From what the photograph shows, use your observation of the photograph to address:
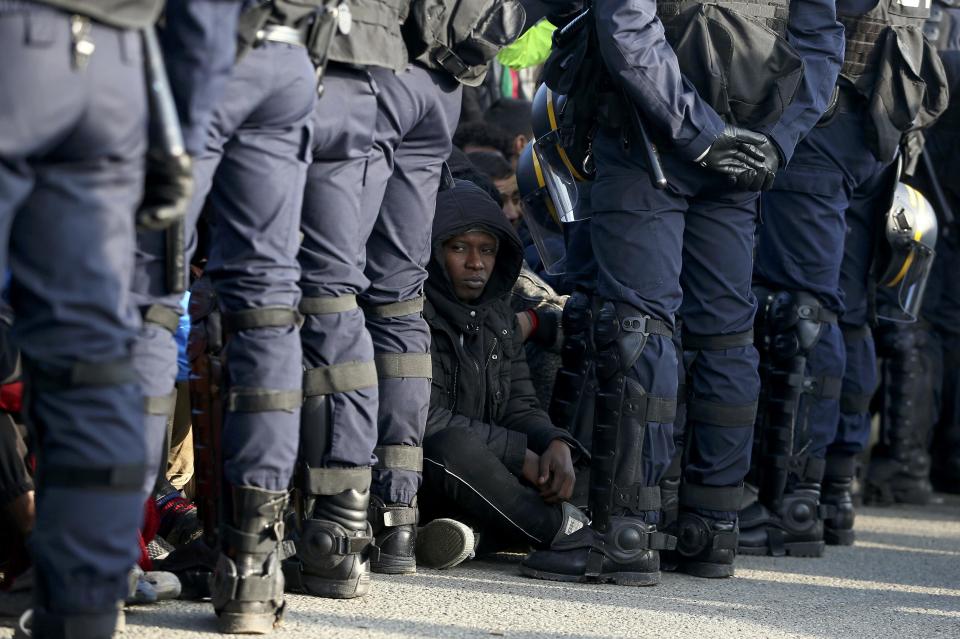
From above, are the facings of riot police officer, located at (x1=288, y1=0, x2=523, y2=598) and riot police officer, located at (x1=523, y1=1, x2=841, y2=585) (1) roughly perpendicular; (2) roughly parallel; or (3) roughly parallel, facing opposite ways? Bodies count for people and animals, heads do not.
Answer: roughly parallel

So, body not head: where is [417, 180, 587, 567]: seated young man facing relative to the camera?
toward the camera

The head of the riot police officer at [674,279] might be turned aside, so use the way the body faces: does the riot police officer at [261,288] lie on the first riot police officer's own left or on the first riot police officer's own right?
on the first riot police officer's own left

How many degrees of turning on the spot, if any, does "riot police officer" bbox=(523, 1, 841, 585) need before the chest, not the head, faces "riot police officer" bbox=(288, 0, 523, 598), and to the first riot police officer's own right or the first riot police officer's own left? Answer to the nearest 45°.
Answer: approximately 90° to the first riot police officer's own left

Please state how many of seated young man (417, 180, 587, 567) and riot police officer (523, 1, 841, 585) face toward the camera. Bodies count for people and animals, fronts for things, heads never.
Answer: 1

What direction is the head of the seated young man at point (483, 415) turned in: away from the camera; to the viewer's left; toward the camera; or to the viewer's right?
toward the camera

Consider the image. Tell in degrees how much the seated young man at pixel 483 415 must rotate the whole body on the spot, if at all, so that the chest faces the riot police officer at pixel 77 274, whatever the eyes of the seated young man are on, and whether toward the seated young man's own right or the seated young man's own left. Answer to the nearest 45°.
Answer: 0° — they already face them

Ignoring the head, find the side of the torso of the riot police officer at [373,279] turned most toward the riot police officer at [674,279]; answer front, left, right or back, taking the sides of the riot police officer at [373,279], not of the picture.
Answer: right

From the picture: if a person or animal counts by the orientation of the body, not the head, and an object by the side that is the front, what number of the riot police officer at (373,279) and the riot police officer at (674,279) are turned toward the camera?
0

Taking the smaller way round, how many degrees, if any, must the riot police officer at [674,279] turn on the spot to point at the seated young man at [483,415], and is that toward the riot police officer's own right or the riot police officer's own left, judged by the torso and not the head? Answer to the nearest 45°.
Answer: approximately 45° to the riot police officer's own left

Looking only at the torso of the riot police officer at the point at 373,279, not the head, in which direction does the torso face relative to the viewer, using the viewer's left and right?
facing away from the viewer and to the left of the viewer

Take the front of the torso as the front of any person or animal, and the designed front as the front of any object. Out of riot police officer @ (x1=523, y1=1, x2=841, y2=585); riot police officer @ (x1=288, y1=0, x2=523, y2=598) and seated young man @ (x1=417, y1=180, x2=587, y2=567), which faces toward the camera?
the seated young man

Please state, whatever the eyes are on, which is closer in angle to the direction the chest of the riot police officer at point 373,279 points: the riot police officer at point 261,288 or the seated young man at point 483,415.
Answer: the seated young man

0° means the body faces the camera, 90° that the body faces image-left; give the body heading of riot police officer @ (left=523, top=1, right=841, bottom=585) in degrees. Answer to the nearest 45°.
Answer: approximately 135°

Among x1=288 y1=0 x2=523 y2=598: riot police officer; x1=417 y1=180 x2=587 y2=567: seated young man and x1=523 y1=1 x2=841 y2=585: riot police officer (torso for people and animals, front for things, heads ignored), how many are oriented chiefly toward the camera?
1
